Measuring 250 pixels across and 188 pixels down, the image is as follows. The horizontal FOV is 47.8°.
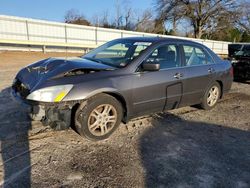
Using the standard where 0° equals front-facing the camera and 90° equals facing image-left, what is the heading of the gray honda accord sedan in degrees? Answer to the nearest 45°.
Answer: approximately 45°

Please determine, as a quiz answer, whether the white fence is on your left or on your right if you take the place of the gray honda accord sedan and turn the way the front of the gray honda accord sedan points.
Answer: on your right

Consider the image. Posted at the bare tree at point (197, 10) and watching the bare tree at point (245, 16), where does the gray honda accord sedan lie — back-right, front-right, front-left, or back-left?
back-right

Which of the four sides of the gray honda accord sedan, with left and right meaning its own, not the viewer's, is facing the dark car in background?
back

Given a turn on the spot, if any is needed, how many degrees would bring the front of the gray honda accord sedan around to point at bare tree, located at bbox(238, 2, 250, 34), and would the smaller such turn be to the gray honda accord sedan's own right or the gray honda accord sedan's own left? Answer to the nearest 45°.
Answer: approximately 180°

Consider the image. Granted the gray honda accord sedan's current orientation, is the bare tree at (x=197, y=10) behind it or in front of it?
behind
